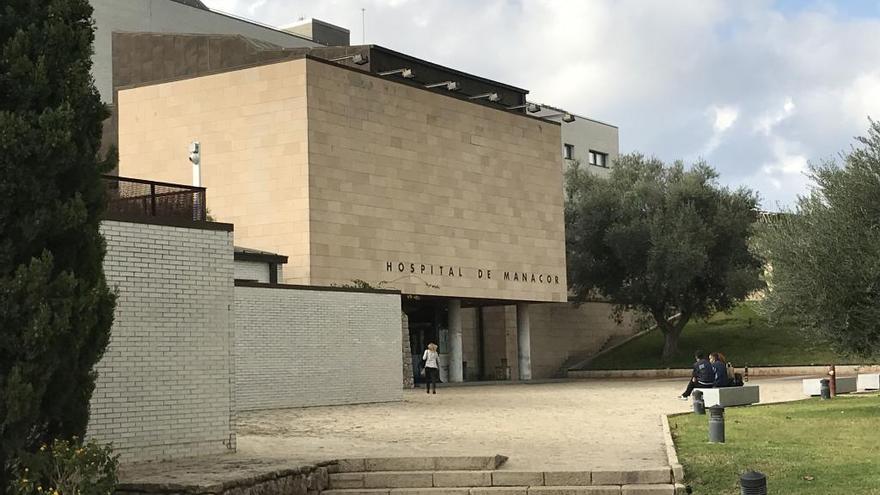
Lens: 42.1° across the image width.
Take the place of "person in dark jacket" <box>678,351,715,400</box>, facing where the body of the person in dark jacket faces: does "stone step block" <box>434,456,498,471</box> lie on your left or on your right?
on your left

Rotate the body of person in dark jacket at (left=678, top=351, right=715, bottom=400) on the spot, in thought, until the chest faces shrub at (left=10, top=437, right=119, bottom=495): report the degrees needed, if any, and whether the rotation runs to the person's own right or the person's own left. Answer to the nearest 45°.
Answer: approximately 90° to the person's own left

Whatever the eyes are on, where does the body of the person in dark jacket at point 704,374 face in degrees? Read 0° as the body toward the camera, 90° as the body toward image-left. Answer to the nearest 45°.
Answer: approximately 90°

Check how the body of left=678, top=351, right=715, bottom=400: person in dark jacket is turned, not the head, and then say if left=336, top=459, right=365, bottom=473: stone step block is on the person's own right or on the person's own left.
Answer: on the person's own left

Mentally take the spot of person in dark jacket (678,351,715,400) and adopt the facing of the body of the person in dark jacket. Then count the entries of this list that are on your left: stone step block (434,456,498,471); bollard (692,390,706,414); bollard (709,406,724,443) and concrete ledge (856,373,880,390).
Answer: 3

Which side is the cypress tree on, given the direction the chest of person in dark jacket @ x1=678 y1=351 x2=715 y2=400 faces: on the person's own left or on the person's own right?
on the person's own left

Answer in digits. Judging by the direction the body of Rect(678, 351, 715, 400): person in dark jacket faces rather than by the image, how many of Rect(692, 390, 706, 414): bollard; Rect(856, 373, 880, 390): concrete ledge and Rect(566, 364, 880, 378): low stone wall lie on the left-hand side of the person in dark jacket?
1
